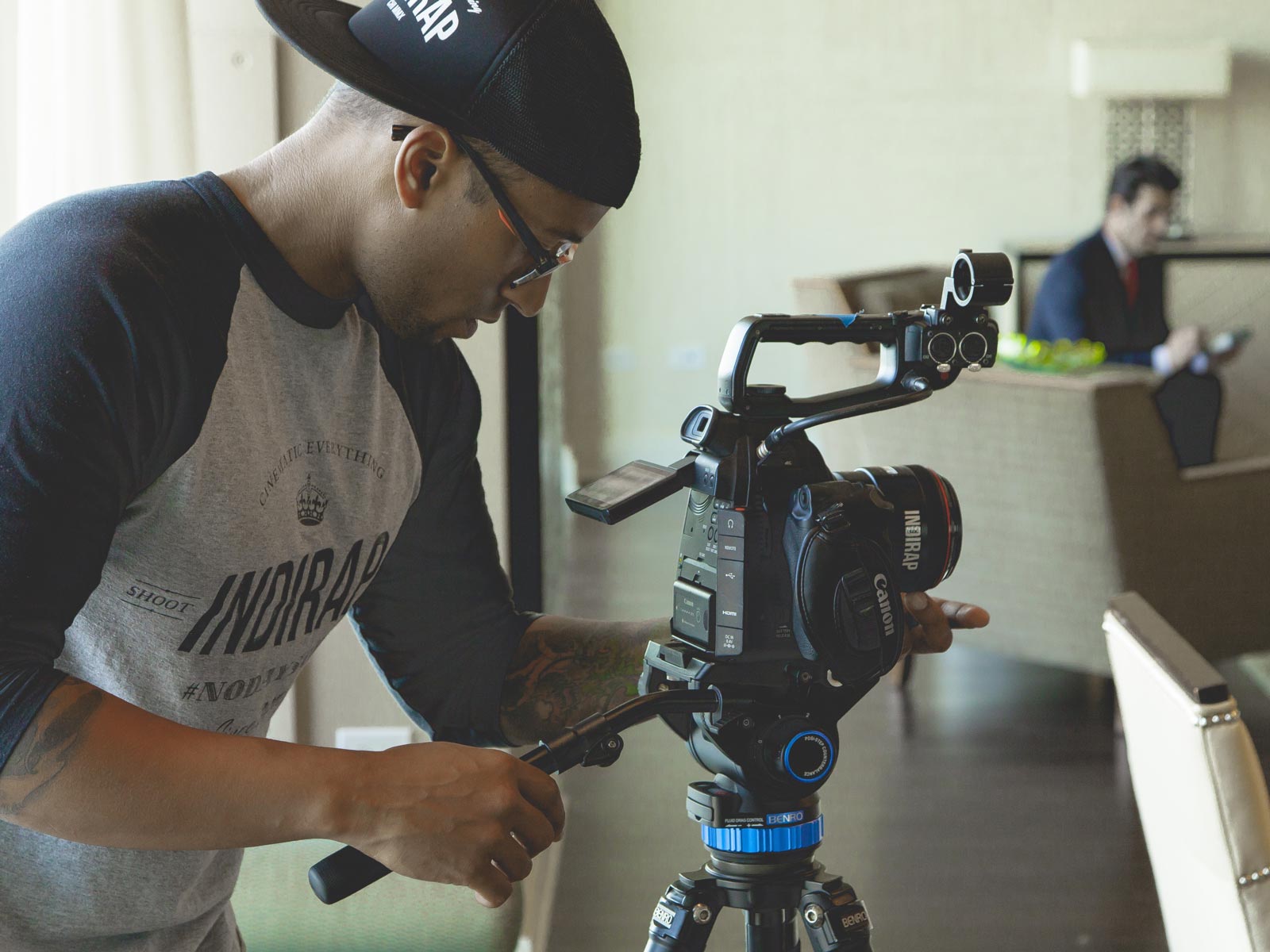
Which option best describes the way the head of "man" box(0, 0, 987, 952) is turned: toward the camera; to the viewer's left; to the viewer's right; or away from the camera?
to the viewer's right

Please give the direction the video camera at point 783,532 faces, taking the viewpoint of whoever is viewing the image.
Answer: facing away from the viewer and to the right of the viewer

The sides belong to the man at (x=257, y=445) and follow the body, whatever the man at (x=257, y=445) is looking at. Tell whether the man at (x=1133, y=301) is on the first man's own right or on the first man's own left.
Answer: on the first man's own left

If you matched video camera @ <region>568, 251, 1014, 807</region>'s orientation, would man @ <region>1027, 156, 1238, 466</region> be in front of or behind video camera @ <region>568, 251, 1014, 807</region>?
in front

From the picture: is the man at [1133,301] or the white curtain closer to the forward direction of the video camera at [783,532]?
the man

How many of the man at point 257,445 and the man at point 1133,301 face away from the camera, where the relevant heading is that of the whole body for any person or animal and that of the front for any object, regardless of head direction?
0

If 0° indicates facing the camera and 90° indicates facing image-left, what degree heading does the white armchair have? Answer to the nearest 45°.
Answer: approximately 225°

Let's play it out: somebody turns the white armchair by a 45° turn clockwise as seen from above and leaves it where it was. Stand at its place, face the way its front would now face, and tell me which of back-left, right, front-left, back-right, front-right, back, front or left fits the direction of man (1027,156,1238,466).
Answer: left

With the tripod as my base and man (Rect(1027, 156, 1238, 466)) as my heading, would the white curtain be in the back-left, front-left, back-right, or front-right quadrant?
front-left

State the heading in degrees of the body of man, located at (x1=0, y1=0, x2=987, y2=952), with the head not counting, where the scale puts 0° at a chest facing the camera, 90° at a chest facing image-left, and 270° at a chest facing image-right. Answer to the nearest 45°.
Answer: approximately 315°

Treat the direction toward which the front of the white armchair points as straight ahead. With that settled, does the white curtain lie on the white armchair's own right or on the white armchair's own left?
on the white armchair's own left
